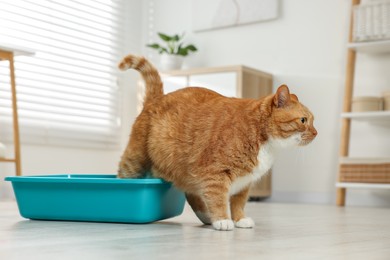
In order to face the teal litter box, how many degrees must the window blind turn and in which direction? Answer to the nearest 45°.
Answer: approximately 45° to its right

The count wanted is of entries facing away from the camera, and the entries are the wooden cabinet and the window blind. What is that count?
0

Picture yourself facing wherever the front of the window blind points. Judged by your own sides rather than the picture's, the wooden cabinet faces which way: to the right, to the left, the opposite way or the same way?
to the right

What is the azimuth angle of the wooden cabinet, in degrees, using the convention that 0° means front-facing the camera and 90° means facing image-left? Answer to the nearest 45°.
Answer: approximately 45°

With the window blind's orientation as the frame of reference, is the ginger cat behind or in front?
in front

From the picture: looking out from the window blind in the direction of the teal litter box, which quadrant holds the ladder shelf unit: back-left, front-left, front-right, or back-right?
front-left

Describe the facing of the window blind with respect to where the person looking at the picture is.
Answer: facing the viewer and to the right of the viewer

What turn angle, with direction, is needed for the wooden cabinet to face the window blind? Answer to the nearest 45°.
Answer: approximately 45° to its right

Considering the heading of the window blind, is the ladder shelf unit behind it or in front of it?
in front

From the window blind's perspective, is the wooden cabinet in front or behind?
in front
